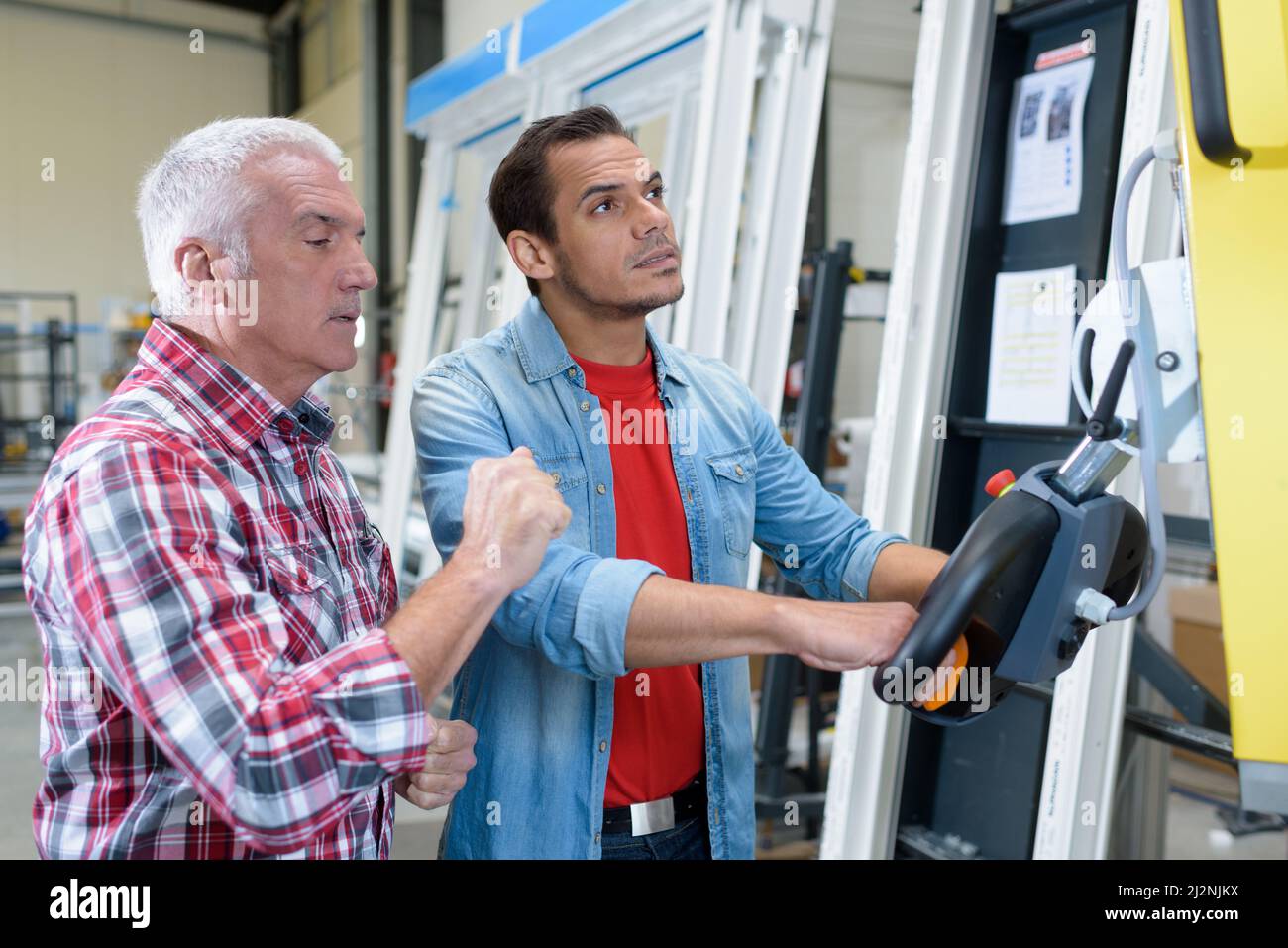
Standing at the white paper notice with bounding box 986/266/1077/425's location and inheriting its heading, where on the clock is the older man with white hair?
The older man with white hair is roughly at 1 o'clock from the white paper notice.

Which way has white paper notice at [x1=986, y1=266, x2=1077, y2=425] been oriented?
toward the camera

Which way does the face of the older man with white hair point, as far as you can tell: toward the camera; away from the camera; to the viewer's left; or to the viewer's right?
to the viewer's right

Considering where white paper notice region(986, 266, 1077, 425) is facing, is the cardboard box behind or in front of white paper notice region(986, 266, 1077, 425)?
behind
